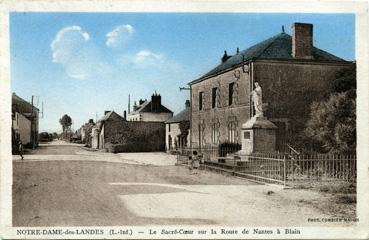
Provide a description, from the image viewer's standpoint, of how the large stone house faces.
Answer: facing the viewer and to the left of the viewer

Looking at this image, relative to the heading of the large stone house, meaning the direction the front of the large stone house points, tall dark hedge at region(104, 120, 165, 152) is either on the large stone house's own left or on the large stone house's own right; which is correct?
on the large stone house's own right

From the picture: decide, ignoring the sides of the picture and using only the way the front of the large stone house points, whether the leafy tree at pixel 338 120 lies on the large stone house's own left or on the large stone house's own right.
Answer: on the large stone house's own left
